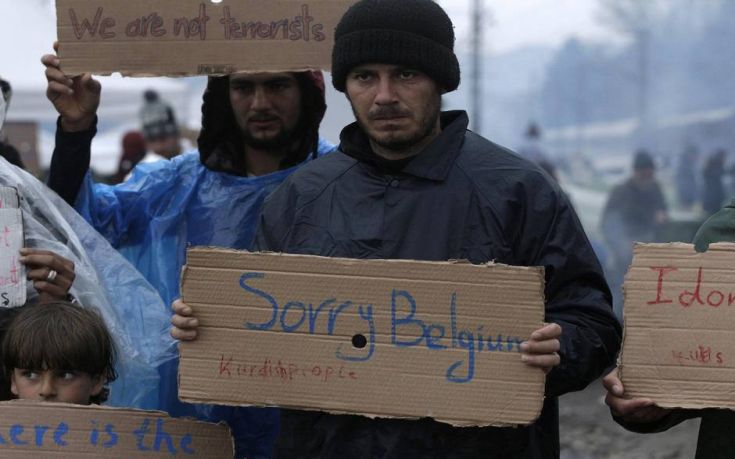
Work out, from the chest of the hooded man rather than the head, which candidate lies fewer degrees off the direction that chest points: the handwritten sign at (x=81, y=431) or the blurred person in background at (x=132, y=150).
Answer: the handwritten sign

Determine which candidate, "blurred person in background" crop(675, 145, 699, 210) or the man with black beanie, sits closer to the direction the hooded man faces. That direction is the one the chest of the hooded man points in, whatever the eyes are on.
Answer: the man with black beanie

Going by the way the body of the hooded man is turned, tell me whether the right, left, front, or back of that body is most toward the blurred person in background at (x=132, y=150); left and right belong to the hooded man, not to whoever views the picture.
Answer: back

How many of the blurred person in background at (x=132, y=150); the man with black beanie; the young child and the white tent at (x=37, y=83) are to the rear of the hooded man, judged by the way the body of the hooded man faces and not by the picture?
2

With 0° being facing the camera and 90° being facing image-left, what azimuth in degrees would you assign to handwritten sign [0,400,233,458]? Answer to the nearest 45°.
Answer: approximately 0°

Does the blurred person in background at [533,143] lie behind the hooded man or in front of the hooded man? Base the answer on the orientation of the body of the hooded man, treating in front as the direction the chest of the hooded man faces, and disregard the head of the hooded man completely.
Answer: behind

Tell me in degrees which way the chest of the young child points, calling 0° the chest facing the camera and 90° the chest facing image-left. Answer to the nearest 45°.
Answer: approximately 0°

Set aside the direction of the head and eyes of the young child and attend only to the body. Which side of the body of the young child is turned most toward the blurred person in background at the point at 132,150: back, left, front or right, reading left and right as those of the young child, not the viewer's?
back

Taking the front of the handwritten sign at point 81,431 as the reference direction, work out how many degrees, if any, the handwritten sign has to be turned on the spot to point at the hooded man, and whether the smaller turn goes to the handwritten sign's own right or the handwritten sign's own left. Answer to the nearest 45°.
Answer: approximately 135° to the handwritten sign's own left

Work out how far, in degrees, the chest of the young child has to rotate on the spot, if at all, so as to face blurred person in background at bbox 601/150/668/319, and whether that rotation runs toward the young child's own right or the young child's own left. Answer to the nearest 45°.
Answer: approximately 135° to the young child's own left

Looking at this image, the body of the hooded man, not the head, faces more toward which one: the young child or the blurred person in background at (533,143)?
the young child

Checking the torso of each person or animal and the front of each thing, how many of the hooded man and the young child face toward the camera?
2
